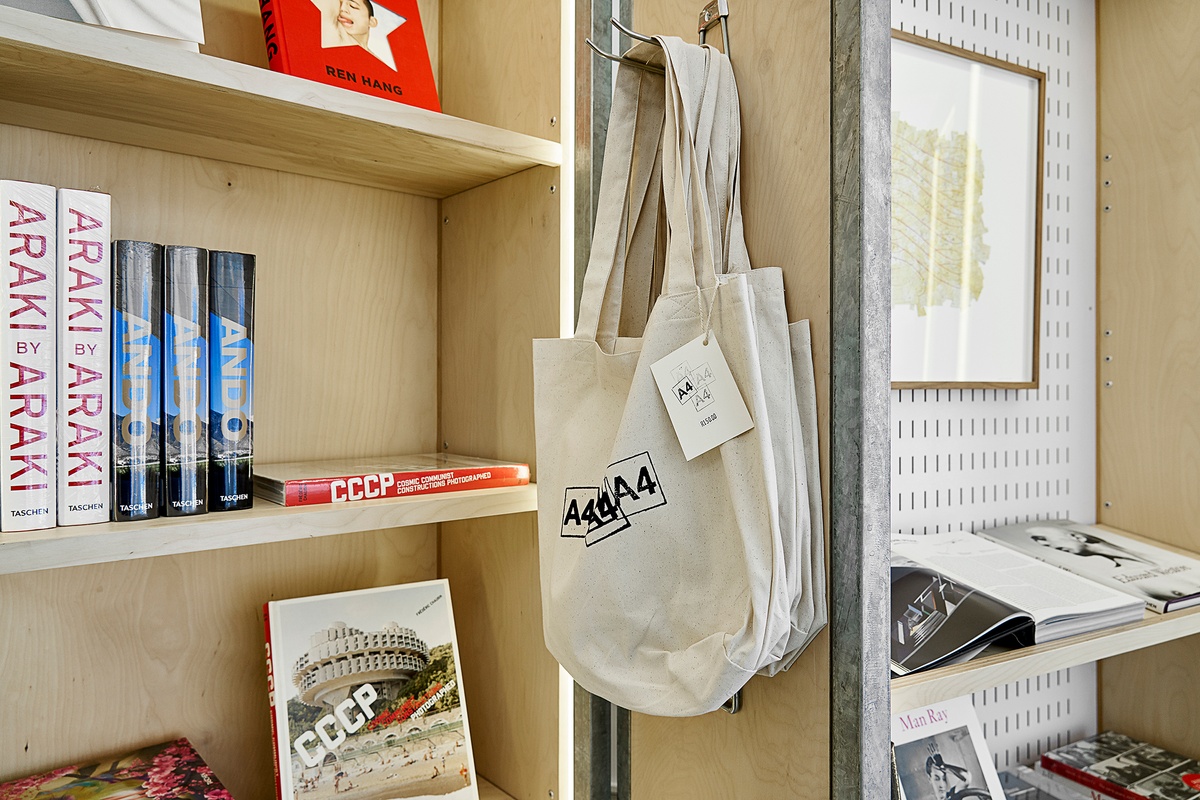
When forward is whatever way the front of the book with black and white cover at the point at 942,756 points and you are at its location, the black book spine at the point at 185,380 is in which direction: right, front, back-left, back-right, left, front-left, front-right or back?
front-right

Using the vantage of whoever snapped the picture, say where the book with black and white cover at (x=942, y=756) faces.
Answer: facing the viewer

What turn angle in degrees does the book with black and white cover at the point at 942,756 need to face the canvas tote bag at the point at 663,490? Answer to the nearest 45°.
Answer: approximately 45° to its right

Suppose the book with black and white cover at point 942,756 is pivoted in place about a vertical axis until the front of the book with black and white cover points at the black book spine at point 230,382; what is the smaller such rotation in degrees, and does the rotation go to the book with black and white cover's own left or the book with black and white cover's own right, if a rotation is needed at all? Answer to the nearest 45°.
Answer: approximately 45° to the book with black and white cover's own right

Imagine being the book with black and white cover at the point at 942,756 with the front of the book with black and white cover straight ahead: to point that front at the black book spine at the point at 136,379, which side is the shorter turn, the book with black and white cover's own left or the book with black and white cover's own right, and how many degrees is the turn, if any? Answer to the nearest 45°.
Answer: approximately 45° to the book with black and white cover's own right
